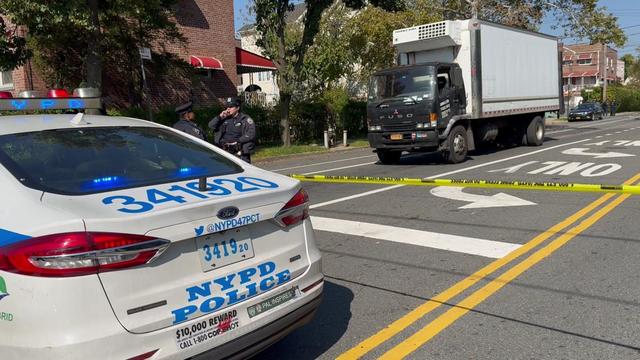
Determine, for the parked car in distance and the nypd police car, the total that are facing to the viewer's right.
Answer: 0

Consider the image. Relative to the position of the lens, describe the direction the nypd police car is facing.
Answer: facing away from the viewer and to the left of the viewer

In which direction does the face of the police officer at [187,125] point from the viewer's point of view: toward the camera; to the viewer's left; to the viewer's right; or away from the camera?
to the viewer's right

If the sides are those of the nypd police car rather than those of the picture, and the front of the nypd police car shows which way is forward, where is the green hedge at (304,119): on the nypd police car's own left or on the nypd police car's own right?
on the nypd police car's own right

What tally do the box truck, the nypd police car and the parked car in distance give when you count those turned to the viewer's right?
0

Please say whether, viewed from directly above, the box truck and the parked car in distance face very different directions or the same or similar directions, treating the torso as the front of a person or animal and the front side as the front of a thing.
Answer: same or similar directions

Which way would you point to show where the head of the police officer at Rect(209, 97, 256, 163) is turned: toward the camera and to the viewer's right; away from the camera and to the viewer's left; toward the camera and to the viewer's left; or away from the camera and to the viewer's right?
toward the camera and to the viewer's left

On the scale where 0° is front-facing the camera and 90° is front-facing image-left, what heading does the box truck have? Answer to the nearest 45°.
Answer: approximately 45°

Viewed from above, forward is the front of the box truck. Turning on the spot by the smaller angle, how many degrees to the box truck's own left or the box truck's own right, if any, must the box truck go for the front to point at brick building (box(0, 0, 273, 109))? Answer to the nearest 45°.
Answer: approximately 90° to the box truck's own right

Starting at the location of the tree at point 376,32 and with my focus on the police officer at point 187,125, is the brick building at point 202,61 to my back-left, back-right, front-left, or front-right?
front-right

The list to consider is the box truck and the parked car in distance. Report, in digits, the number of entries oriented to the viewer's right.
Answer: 0
